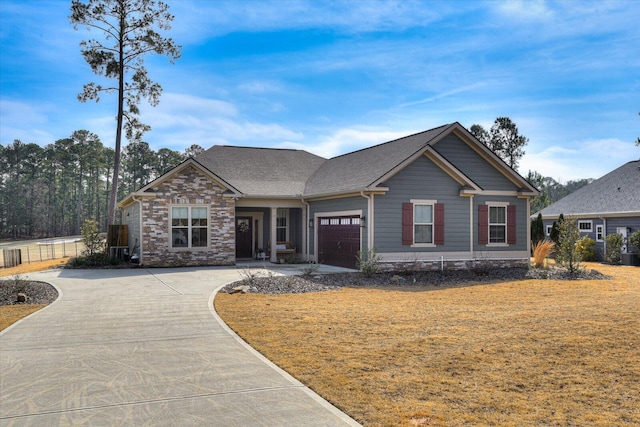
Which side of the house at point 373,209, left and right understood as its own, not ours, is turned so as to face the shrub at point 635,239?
left

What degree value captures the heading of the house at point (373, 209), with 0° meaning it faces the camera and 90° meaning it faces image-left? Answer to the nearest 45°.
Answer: approximately 0°

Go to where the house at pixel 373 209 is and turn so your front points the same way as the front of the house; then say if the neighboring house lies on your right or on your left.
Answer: on your left

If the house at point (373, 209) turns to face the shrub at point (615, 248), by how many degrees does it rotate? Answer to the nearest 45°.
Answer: approximately 135° to its left

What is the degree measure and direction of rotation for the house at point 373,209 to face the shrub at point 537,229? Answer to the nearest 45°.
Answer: approximately 135° to its left

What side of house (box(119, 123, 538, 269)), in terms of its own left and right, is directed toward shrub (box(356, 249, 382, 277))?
front

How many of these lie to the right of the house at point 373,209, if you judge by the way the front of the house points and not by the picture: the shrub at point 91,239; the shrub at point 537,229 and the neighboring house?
1

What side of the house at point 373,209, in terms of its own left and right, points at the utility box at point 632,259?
left

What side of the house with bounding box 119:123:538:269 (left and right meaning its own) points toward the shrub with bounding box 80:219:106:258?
right

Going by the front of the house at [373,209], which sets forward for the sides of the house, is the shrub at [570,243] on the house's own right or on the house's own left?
on the house's own left

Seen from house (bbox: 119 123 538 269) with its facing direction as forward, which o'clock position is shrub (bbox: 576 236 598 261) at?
The shrub is roughly at 8 o'clock from the house.
